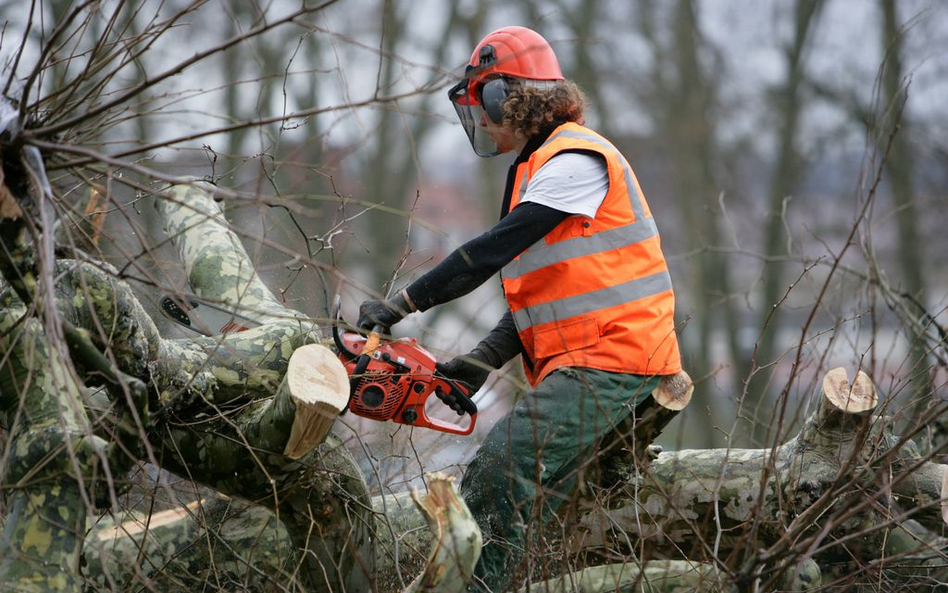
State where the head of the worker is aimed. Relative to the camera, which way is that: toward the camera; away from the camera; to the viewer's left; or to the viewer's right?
to the viewer's left

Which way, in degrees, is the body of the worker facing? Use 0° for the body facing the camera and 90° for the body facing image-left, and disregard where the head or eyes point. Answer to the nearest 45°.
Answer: approximately 90°
